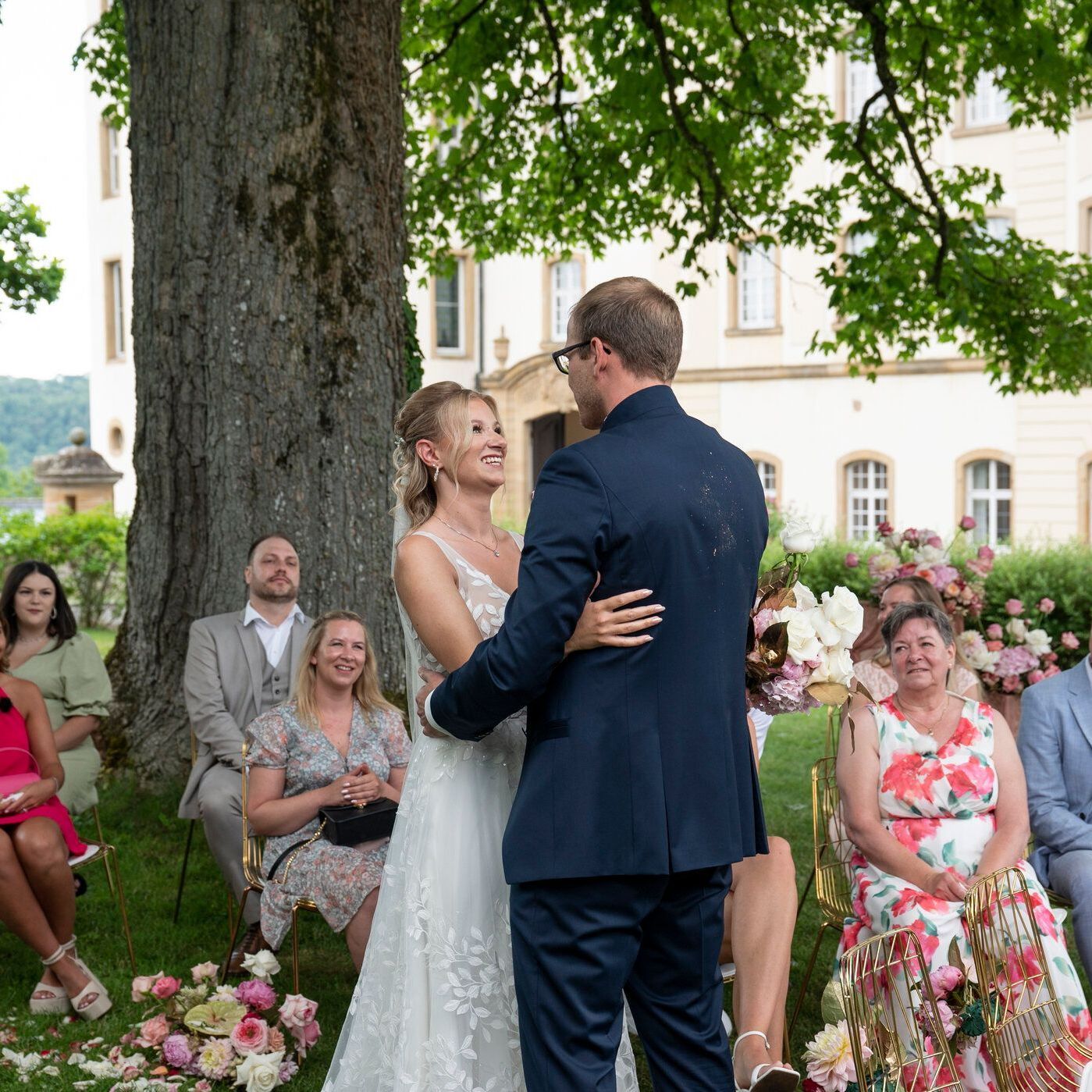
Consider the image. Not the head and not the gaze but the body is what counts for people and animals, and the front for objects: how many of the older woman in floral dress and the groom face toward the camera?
1

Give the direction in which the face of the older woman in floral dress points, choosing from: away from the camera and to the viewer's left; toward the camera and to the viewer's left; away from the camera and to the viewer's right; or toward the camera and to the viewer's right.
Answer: toward the camera and to the viewer's left

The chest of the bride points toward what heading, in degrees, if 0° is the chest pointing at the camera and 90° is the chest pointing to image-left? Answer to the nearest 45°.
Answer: approximately 315°

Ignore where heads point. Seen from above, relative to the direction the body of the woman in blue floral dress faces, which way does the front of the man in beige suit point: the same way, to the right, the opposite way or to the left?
the same way

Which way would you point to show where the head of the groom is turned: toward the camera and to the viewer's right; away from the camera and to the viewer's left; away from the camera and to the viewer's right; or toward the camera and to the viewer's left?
away from the camera and to the viewer's left

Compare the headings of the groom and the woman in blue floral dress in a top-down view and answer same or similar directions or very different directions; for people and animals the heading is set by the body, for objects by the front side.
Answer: very different directions

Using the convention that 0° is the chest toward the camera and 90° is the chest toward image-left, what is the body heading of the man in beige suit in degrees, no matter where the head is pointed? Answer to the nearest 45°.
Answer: approximately 315°

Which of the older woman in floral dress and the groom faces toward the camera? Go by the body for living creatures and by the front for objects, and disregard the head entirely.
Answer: the older woman in floral dress

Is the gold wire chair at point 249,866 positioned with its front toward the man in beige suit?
no

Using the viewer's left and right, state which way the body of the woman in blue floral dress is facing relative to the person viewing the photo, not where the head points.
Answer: facing the viewer and to the right of the viewer

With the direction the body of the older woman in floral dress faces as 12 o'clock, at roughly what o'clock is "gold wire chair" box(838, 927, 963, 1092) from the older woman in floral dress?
The gold wire chair is roughly at 12 o'clock from the older woman in floral dress.

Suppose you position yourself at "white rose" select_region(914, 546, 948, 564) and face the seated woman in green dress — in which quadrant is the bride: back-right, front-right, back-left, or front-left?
front-left

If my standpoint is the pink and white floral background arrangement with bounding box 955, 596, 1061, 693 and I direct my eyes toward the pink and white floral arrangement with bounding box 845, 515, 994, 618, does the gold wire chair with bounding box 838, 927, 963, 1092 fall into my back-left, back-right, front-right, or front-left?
back-left

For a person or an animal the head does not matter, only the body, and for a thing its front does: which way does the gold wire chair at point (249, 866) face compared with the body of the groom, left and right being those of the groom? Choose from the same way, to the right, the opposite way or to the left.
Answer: the opposite way

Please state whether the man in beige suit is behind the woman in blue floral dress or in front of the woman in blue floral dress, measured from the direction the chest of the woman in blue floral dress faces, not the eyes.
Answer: behind
